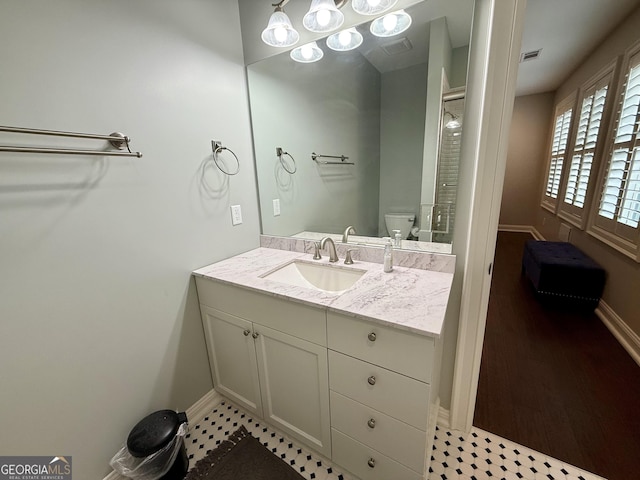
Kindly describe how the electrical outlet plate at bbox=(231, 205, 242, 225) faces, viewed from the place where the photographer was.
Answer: facing the viewer and to the right of the viewer

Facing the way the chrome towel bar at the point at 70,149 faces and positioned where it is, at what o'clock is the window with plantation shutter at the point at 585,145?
The window with plantation shutter is roughly at 11 o'clock from the chrome towel bar.

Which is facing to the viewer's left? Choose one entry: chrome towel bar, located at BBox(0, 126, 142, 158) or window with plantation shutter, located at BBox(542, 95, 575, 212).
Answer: the window with plantation shutter

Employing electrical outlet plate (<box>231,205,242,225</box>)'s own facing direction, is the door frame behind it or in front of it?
in front

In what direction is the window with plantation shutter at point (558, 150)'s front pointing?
to the viewer's left

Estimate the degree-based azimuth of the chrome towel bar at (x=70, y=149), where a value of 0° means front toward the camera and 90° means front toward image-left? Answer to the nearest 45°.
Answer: approximately 315°

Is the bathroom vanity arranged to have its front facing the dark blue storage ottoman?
no

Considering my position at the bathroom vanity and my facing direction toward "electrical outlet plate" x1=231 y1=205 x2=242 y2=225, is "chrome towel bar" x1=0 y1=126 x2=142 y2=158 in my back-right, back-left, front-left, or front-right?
front-left

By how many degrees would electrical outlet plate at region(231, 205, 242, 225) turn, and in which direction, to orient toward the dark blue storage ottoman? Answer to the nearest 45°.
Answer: approximately 45° to its left

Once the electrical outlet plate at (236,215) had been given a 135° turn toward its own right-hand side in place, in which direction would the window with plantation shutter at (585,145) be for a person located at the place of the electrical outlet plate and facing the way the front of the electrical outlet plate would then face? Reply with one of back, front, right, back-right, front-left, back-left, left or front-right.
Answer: back

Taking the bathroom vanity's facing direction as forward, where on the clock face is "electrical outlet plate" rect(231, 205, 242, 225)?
The electrical outlet plate is roughly at 3 o'clock from the bathroom vanity.

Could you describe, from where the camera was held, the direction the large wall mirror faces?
facing the viewer and to the left of the viewer

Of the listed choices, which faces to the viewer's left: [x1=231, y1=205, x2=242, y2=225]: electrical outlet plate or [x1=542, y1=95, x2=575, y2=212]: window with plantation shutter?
the window with plantation shutter

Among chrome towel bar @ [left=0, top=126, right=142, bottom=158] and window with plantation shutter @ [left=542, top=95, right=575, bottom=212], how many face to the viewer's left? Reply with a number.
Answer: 1

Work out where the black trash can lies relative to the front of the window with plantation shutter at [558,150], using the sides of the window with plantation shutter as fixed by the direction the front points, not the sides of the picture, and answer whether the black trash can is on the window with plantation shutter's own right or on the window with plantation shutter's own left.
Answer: on the window with plantation shutter's own left

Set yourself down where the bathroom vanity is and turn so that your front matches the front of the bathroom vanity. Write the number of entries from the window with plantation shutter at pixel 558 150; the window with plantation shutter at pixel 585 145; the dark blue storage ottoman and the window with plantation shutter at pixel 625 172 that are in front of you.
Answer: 0

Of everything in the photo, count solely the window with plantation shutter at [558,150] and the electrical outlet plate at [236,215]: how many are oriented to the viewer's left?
1
